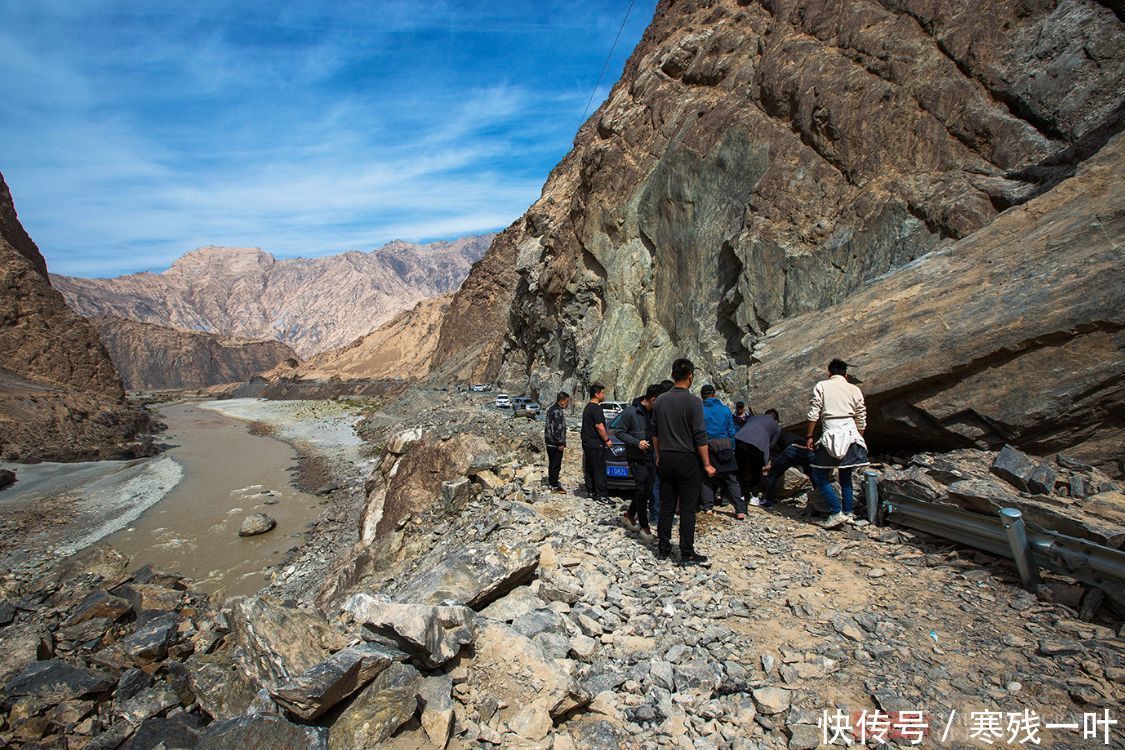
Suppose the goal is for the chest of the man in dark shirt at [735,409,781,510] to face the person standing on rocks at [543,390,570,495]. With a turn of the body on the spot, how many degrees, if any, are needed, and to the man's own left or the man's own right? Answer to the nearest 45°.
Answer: approximately 135° to the man's own left

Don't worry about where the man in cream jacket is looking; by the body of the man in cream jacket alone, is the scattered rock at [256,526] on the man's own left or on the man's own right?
on the man's own left

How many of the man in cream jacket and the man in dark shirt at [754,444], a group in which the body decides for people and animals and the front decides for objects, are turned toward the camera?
0

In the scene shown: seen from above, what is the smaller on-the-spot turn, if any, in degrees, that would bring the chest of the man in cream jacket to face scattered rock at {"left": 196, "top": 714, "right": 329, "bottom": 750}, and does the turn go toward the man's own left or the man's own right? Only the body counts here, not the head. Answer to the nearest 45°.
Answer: approximately 135° to the man's own left

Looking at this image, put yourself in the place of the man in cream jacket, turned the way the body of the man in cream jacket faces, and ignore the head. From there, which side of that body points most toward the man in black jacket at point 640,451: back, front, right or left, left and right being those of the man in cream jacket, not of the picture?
left

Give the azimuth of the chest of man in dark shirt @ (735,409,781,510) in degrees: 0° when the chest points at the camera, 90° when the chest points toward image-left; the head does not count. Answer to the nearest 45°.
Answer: approximately 225°

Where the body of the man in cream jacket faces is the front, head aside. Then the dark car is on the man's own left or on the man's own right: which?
on the man's own left

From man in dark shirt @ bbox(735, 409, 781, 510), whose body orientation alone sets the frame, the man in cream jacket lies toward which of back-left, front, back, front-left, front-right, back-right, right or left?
right

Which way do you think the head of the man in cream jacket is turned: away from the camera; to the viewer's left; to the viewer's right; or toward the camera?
away from the camera

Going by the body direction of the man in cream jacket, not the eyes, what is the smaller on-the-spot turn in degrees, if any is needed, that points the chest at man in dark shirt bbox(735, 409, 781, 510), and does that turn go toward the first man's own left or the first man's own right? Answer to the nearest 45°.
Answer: approximately 45° to the first man's own left

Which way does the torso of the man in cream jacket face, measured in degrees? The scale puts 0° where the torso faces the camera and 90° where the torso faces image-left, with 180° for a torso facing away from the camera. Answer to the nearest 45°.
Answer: approximately 180°
